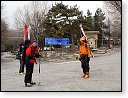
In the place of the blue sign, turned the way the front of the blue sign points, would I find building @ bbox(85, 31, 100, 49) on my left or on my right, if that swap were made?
on my left

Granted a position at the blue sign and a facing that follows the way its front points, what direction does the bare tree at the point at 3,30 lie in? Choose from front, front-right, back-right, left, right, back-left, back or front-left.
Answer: front-right

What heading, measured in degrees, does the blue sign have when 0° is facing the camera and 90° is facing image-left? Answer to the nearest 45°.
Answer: approximately 0°
